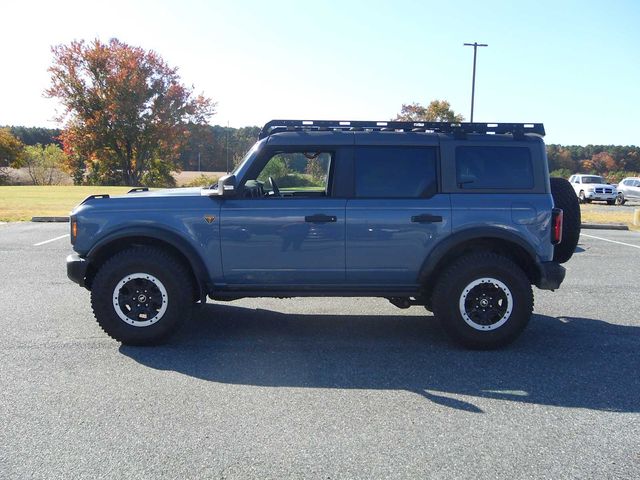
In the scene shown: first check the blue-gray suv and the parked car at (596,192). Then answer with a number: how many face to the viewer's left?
1

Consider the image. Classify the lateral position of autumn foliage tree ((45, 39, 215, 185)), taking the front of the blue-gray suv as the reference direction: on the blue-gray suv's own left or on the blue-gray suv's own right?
on the blue-gray suv's own right

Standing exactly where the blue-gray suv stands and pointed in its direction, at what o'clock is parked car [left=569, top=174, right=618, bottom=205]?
The parked car is roughly at 4 o'clock from the blue-gray suv.

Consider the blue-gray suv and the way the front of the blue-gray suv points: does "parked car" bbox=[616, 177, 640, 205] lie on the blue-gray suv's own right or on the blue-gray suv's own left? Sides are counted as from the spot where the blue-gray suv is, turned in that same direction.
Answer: on the blue-gray suv's own right

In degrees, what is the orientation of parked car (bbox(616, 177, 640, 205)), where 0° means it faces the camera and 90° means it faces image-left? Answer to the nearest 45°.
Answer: approximately 315°

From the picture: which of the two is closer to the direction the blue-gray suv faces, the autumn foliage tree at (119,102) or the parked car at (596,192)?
the autumn foliage tree

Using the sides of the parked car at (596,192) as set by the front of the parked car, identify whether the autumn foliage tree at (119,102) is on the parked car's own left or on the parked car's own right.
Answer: on the parked car's own right

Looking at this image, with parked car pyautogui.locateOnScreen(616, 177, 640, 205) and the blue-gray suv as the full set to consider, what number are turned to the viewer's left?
1

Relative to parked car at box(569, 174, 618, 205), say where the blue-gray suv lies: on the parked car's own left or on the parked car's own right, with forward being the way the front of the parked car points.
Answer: on the parked car's own right

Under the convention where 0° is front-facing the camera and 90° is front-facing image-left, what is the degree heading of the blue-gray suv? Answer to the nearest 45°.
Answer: approximately 90°

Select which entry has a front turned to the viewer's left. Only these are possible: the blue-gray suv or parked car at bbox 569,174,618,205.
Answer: the blue-gray suv

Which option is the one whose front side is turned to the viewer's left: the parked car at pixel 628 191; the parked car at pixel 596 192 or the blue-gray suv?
the blue-gray suv

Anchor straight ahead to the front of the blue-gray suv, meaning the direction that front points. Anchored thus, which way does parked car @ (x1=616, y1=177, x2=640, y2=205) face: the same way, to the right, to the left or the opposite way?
to the left

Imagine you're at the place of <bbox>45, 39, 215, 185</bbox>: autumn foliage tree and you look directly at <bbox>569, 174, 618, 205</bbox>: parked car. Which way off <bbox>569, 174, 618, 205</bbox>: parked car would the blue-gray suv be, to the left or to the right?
right

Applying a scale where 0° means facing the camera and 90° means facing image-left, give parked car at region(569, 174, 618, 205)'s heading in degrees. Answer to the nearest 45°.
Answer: approximately 315°
